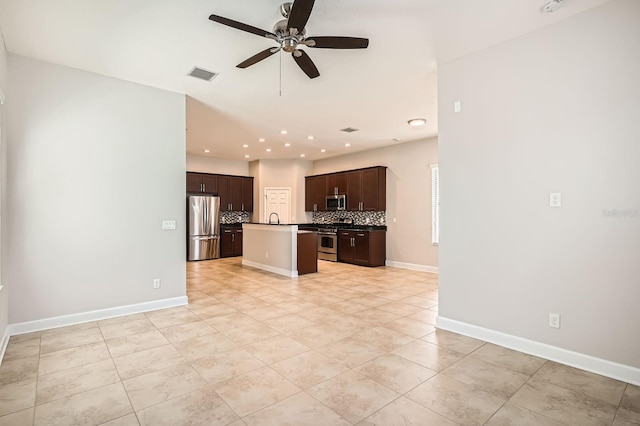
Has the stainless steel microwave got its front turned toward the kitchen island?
yes

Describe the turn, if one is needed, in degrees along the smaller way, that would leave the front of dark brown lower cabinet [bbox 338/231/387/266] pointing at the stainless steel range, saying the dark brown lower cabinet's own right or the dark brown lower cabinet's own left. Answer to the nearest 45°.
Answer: approximately 90° to the dark brown lower cabinet's own right

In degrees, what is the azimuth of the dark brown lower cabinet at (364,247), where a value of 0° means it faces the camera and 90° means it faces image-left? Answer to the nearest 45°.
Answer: approximately 45°

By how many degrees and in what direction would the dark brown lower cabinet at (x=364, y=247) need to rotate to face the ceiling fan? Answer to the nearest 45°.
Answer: approximately 45° to its left

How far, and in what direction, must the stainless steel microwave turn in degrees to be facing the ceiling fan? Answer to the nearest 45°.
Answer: approximately 45° to its left

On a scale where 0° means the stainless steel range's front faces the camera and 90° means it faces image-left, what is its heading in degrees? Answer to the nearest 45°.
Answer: approximately 45°

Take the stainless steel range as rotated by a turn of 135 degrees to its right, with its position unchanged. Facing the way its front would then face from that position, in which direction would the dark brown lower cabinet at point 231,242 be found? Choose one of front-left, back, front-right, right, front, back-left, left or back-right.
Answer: left

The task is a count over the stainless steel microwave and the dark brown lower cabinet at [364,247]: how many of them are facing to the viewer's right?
0

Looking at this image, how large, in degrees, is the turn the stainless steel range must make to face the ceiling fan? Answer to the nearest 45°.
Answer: approximately 45° to its left
